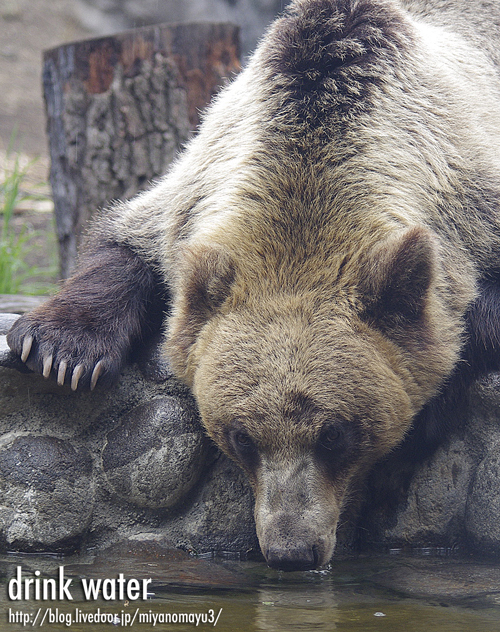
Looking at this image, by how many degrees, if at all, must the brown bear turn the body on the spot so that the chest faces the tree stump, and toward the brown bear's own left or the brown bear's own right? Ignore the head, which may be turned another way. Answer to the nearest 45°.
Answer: approximately 180°

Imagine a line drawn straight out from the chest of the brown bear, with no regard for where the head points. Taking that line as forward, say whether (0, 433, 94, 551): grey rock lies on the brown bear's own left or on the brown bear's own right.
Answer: on the brown bear's own right

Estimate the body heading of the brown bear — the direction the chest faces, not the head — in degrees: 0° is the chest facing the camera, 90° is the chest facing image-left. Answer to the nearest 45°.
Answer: approximately 0°
